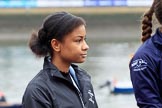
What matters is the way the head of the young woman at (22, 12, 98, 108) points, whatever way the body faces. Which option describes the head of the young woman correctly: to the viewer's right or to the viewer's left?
to the viewer's right

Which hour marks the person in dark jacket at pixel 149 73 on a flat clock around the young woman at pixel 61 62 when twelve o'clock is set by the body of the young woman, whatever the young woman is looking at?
The person in dark jacket is roughly at 11 o'clock from the young woman.

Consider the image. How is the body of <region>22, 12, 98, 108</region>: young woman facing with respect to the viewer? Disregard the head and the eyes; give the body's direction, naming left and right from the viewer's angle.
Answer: facing the viewer and to the right of the viewer
